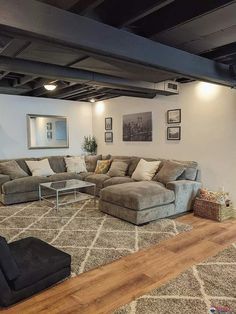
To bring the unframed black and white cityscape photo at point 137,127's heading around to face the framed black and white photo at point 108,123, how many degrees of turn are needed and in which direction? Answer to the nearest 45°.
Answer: approximately 90° to its right

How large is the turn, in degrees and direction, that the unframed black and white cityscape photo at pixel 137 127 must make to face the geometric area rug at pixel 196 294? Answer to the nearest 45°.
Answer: approximately 45° to its left

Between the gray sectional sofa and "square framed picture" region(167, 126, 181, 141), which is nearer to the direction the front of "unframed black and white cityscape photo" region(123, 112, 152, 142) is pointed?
the gray sectional sofa

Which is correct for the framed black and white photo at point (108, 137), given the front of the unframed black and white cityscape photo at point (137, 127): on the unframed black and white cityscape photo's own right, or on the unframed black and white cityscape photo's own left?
on the unframed black and white cityscape photo's own right

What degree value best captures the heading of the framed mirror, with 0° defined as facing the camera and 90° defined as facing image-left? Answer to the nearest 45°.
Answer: approximately 315°

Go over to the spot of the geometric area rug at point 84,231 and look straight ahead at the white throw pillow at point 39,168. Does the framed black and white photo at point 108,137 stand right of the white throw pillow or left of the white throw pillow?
right

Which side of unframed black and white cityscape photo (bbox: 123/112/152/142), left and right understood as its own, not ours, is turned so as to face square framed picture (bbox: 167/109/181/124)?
left

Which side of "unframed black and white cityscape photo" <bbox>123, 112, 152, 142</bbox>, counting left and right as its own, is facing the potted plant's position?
right

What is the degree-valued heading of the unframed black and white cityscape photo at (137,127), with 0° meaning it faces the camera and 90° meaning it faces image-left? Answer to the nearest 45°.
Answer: approximately 45°

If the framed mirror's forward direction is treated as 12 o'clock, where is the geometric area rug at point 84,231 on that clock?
The geometric area rug is roughly at 1 o'clock from the framed mirror.

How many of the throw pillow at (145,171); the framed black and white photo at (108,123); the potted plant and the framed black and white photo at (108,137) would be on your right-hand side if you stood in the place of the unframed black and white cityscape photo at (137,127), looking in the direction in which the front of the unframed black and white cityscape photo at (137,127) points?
3
